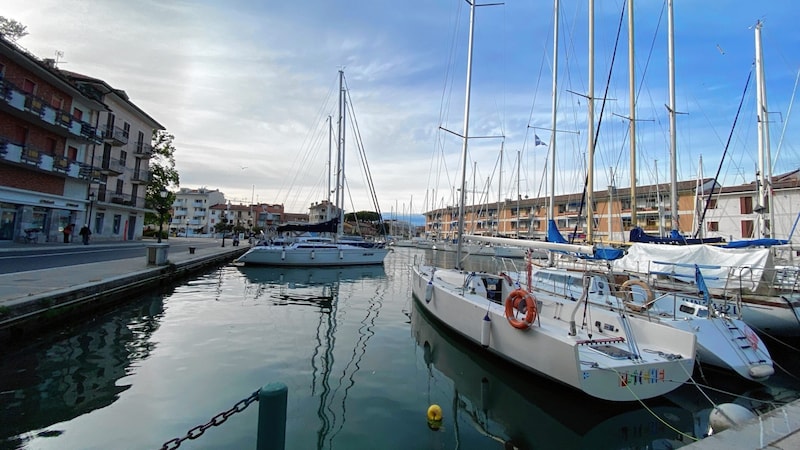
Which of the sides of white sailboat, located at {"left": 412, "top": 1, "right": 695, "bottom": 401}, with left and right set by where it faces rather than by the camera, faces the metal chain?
left

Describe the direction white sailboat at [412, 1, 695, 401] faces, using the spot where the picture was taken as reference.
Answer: facing away from the viewer and to the left of the viewer

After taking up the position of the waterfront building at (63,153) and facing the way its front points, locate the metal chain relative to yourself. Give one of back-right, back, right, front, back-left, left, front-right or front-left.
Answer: front-right

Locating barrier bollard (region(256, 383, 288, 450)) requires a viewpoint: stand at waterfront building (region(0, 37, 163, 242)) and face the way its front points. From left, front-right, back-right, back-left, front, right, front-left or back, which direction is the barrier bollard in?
front-right

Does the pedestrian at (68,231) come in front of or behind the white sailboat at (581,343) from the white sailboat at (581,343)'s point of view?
in front

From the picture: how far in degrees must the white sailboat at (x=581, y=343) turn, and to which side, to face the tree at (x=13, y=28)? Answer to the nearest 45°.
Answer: approximately 45° to its left

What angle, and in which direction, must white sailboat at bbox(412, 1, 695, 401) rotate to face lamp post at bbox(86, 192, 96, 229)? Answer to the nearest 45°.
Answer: approximately 45° to its left
